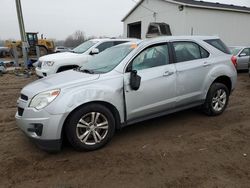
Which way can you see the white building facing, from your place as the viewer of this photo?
facing the viewer and to the left of the viewer

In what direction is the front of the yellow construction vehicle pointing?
to the viewer's left

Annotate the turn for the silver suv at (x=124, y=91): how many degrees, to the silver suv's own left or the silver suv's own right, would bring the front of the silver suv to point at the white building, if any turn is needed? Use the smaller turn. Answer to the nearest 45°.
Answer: approximately 135° to the silver suv's own right

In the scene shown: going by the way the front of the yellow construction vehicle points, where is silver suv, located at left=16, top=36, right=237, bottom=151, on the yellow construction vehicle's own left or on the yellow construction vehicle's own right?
on the yellow construction vehicle's own left

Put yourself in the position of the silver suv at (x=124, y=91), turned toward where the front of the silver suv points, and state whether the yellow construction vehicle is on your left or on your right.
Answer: on your right

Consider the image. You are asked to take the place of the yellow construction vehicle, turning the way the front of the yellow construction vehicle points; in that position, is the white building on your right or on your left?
on your left

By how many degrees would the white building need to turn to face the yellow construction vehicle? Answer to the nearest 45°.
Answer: approximately 45° to its right

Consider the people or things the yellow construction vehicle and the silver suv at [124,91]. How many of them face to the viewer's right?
0

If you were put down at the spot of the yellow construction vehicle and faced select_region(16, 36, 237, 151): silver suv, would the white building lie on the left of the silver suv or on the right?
left
